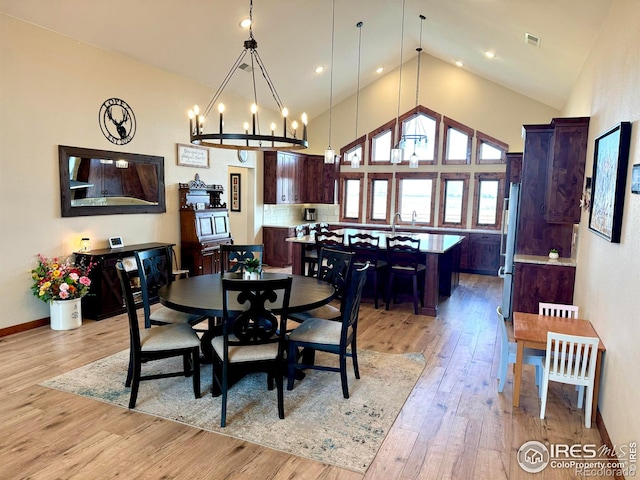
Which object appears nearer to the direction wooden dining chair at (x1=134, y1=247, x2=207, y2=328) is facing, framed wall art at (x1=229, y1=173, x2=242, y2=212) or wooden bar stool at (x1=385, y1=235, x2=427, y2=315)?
the wooden bar stool

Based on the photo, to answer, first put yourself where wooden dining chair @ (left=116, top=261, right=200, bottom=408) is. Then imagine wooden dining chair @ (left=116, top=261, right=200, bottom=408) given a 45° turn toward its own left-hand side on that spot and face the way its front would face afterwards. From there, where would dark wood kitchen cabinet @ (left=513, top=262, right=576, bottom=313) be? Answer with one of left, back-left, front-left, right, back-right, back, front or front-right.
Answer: front-right

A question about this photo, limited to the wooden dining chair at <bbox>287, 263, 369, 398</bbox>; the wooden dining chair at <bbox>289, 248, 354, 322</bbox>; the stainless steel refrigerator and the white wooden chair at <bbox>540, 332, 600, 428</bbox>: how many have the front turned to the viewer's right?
0

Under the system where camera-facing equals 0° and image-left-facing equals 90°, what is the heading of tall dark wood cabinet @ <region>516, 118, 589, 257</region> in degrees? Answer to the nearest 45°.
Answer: approximately 90°

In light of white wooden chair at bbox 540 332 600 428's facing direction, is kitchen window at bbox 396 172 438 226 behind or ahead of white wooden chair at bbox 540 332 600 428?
ahead

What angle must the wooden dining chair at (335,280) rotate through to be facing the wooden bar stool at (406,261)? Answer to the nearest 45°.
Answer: approximately 180°

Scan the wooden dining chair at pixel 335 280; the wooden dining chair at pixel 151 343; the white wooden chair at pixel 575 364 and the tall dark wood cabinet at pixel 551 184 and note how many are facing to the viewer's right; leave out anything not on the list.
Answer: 1

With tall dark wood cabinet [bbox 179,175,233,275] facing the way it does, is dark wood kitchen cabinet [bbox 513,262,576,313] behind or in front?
in front

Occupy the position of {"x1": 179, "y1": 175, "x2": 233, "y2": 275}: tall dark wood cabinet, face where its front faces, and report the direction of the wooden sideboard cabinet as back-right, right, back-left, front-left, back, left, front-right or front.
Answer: right

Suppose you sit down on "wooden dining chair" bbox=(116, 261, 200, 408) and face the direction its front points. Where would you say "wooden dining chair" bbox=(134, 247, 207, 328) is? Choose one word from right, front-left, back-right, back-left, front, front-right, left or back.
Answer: left

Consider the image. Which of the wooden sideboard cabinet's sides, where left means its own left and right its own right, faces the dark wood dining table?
front

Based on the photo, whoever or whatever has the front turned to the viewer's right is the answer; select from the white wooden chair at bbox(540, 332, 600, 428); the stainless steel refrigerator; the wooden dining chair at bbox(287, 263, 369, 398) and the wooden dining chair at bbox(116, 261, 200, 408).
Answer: the wooden dining chair at bbox(116, 261, 200, 408)

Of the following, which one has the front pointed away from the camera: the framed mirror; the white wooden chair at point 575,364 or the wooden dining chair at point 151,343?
the white wooden chair

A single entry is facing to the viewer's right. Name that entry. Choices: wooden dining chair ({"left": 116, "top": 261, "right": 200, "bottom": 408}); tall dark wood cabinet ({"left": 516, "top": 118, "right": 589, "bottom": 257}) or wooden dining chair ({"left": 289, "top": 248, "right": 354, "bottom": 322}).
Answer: wooden dining chair ({"left": 116, "top": 261, "right": 200, "bottom": 408})

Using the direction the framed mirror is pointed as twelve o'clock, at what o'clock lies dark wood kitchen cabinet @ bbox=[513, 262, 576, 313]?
The dark wood kitchen cabinet is roughly at 12 o'clock from the framed mirror.

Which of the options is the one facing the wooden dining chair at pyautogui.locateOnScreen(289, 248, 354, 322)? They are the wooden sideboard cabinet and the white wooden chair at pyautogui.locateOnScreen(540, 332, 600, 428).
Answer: the wooden sideboard cabinet

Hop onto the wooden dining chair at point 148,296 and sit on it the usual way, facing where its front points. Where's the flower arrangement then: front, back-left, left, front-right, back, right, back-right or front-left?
back

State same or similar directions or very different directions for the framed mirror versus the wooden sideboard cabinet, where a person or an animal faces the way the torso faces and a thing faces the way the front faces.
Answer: same or similar directions
